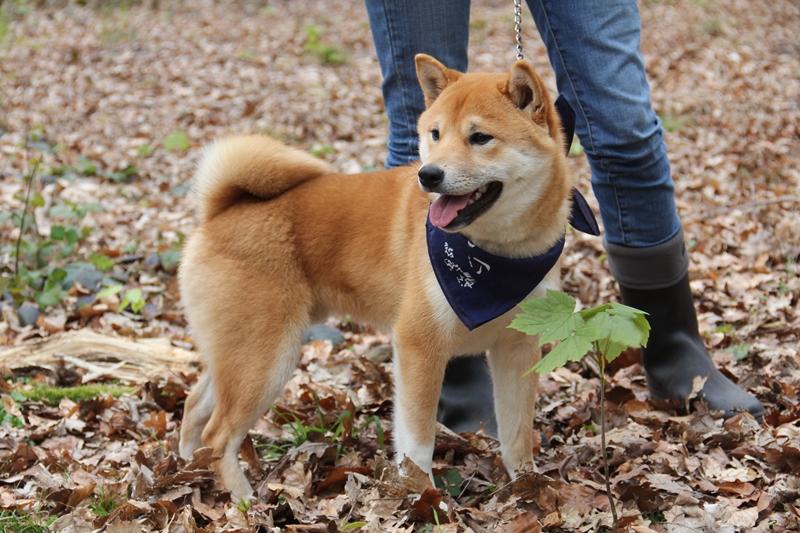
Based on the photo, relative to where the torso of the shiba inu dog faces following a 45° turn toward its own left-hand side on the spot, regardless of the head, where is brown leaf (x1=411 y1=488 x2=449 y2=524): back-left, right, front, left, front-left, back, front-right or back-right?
right

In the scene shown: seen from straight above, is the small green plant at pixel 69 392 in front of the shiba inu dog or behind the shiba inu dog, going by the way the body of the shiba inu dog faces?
behind

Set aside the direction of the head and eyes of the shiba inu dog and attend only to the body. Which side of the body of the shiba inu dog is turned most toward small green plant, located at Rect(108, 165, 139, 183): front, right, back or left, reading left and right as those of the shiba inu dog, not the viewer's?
back

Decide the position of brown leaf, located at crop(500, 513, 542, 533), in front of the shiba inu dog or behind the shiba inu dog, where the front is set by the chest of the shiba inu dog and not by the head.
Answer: in front

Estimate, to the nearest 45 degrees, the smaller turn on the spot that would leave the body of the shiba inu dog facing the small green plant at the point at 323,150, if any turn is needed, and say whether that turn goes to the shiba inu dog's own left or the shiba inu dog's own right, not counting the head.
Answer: approximately 135° to the shiba inu dog's own left

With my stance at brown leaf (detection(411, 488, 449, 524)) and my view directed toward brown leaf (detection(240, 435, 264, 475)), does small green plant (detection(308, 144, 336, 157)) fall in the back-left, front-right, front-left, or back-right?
front-right

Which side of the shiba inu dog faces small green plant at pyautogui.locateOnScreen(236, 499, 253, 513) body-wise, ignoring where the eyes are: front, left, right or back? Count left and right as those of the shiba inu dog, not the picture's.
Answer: right

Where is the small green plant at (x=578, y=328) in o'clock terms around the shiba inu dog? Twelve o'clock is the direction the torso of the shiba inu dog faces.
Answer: The small green plant is roughly at 1 o'clock from the shiba inu dog.

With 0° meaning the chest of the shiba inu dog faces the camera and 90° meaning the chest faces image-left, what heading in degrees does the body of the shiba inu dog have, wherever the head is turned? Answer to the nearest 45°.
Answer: approximately 315°

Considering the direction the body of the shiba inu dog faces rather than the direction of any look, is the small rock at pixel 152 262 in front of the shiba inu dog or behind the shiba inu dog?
behind

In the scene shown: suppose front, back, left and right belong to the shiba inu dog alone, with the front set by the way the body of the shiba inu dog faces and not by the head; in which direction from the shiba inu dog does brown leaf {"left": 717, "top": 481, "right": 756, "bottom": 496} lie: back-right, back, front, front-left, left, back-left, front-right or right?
front
